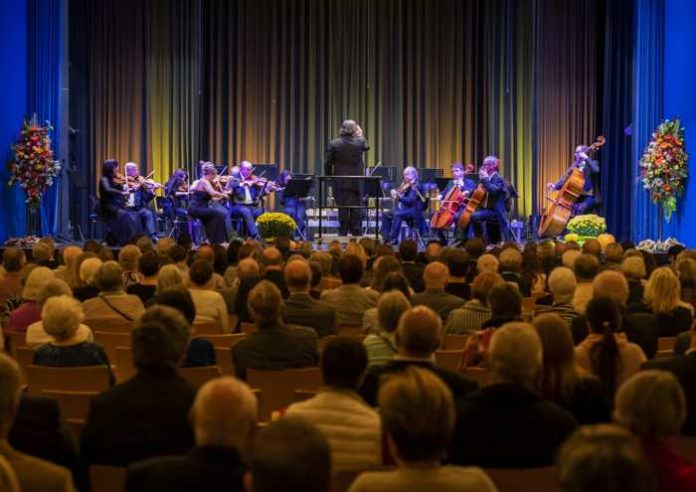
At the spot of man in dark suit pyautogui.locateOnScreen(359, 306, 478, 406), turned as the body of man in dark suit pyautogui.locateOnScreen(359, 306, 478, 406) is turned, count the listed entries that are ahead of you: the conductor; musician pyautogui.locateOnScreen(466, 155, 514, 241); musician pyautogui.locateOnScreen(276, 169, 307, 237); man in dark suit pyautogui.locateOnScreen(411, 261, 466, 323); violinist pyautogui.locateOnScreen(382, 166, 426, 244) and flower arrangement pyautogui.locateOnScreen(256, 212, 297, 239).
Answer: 6

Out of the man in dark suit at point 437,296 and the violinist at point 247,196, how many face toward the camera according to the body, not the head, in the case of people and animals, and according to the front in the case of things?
1

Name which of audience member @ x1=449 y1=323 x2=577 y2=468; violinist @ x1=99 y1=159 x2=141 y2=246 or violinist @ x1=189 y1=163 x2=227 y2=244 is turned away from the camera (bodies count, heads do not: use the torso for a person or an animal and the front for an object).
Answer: the audience member

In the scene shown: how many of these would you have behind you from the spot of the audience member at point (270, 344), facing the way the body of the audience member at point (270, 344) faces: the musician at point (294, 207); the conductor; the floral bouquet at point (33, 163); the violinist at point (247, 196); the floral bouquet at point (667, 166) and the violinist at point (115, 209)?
0

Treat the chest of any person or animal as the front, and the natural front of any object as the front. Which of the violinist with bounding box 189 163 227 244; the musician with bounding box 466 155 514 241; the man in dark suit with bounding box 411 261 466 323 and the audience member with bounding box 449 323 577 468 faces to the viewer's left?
the musician

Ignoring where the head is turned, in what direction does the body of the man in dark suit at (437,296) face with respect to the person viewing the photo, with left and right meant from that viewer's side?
facing away from the viewer

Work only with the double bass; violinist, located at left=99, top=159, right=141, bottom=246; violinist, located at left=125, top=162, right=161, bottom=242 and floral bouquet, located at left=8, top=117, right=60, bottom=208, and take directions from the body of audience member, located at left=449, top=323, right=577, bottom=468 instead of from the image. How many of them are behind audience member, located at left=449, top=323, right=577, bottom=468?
0

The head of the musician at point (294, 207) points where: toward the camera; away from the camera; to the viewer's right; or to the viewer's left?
to the viewer's right

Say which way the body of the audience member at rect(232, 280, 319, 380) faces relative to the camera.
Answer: away from the camera

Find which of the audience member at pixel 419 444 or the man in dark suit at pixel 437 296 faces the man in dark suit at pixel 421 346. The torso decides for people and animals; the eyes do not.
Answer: the audience member

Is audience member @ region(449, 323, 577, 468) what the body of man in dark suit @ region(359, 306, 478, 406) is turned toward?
no

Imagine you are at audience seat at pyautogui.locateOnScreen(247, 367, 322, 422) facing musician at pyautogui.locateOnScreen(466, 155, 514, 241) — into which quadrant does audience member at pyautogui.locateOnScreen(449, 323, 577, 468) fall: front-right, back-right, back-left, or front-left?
back-right

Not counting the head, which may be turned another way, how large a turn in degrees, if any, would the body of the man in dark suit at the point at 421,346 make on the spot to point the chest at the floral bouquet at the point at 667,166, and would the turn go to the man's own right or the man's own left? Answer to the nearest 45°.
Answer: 0° — they already face it

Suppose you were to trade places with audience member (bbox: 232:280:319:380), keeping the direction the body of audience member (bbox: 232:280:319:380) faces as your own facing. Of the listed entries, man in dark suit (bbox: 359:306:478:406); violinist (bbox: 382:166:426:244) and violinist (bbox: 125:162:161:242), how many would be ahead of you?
2

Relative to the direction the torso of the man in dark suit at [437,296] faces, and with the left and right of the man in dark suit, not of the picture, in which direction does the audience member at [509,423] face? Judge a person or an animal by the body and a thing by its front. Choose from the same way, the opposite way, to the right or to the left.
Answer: the same way

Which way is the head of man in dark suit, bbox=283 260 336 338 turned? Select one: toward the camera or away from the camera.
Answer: away from the camera

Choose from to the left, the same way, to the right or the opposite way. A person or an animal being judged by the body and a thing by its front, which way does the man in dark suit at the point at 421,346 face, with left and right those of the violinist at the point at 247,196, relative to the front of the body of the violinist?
the opposite way

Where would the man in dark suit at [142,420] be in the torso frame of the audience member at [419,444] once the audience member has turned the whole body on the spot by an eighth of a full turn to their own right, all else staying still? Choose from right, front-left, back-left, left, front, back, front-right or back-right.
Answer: left

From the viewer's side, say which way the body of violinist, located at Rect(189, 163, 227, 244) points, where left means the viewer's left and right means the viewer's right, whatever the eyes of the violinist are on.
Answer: facing to the right of the viewer

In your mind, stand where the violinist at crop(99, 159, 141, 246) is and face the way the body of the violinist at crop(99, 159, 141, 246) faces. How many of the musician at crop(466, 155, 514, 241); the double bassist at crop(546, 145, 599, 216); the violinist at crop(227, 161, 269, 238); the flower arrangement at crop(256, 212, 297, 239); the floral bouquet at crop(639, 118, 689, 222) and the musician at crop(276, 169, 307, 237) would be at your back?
0
